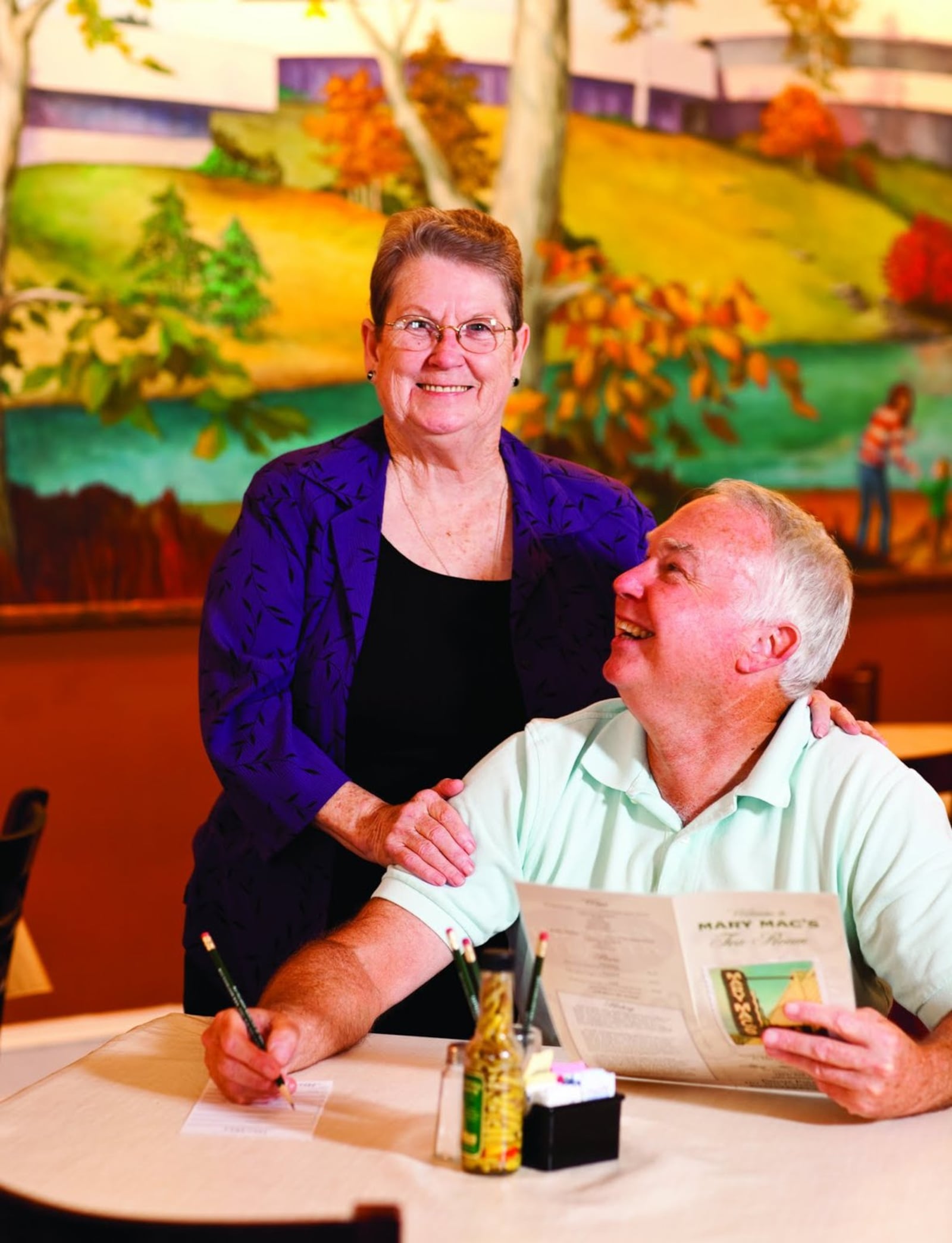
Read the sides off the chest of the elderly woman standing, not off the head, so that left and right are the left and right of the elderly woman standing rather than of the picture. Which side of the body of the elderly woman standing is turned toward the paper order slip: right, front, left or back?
front

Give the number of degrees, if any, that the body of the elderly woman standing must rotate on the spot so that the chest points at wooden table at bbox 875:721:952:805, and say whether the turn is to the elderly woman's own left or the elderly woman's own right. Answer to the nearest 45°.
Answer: approximately 135° to the elderly woman's own left

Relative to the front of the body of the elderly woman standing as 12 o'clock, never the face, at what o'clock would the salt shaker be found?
The salt shaker is roughly at 12 o'clock from the elderly woman standing.

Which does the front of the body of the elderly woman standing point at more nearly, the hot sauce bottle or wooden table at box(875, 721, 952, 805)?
the hot sauce bottle

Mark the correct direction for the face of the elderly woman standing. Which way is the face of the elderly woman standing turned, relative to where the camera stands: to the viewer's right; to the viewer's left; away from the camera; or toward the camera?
toward the camera

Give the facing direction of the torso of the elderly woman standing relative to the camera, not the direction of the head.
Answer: toward the camera

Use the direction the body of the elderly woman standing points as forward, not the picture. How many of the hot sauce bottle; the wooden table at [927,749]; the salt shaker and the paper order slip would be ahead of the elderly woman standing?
3

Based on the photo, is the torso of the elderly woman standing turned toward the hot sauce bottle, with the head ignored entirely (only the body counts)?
yes

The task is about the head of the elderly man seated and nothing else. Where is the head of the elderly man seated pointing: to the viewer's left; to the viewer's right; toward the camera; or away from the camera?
to the viewer's left

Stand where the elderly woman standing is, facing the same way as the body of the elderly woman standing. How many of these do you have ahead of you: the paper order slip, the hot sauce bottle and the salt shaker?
3
